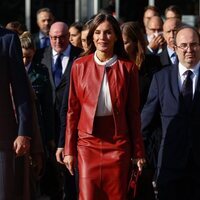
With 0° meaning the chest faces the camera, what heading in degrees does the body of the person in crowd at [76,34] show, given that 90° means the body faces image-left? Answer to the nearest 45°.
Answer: approximately 45°

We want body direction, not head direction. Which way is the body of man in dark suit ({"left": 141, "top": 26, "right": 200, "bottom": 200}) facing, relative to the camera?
toward the camera

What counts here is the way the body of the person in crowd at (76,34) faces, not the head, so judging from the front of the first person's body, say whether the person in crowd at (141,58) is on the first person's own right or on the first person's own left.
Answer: on the first person's own left

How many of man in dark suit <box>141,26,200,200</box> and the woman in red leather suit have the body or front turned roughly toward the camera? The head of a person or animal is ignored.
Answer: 2

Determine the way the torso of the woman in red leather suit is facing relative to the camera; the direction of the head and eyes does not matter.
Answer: toward the camera
